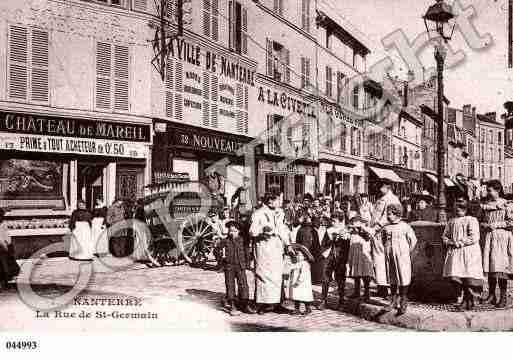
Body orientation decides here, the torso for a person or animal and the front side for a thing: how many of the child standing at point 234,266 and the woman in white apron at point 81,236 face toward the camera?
2

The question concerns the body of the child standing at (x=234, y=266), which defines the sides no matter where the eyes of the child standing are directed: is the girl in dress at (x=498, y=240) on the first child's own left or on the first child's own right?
on the first child's own left

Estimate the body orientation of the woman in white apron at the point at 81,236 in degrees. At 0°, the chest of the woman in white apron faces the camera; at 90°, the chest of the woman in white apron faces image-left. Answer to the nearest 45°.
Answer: approximately 0°

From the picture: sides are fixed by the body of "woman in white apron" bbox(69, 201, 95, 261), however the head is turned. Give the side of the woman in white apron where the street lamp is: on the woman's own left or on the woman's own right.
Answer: on the woman's own left

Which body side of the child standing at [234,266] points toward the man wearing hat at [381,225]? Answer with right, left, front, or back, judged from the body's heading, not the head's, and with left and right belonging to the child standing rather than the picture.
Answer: left
